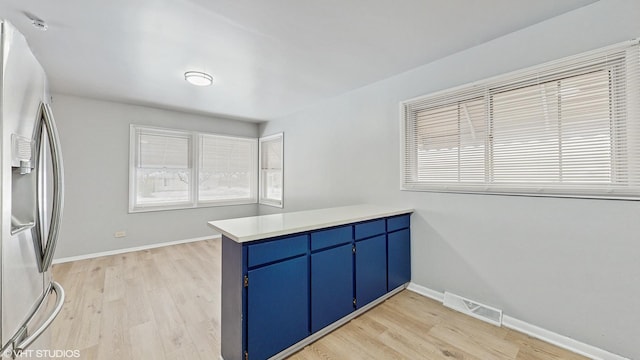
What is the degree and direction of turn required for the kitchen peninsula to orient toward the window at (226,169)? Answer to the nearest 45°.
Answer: approximately 180°

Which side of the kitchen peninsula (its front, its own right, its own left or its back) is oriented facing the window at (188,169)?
back

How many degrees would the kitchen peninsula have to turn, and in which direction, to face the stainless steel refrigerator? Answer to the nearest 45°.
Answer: approximately 90° to its right

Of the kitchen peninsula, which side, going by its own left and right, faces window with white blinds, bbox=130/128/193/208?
back

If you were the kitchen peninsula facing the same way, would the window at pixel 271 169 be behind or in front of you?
behind

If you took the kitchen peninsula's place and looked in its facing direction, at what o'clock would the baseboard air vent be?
The baseboard air vent is roughly at 10 o'clock from the kitchen peninsula.

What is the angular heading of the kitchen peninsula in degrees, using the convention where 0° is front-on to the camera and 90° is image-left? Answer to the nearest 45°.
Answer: approximately 315°
